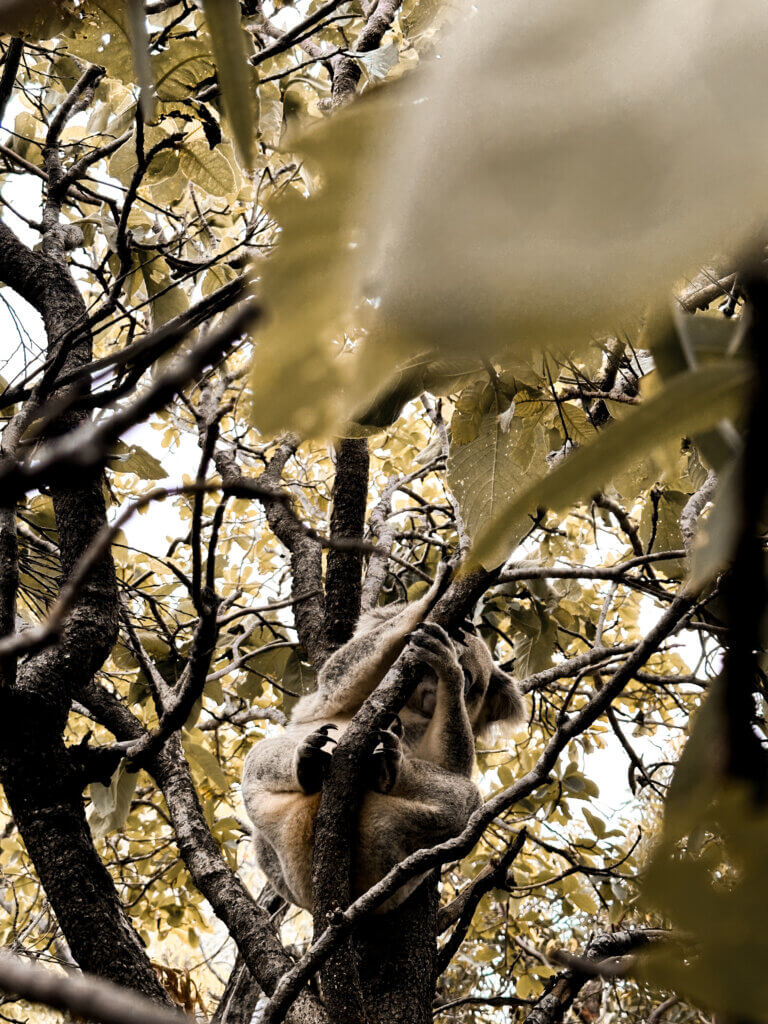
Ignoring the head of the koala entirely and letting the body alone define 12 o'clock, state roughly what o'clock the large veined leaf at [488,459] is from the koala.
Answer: The large veined leaf is roughly at 12 o'clock from the koala.

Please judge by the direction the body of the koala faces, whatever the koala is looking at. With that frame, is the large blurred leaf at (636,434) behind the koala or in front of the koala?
in front

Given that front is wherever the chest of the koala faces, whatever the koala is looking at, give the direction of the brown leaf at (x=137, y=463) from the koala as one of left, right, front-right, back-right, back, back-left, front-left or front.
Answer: front-right

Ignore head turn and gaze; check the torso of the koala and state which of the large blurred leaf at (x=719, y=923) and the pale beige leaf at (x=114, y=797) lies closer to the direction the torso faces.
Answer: the large blurred leaf

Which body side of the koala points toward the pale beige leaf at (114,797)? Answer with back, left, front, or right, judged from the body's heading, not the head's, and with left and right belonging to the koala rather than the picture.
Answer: right

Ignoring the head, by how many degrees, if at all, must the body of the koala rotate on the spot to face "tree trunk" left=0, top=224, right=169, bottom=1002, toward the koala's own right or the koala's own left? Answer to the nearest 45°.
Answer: approximately 45° to the koala's own right

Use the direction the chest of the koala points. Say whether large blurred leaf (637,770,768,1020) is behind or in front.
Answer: in front

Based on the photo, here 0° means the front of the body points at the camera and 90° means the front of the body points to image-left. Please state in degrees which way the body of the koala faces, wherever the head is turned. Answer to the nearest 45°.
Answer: approximately 0°

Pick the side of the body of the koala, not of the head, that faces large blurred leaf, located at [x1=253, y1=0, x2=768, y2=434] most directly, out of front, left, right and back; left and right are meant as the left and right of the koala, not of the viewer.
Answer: front
